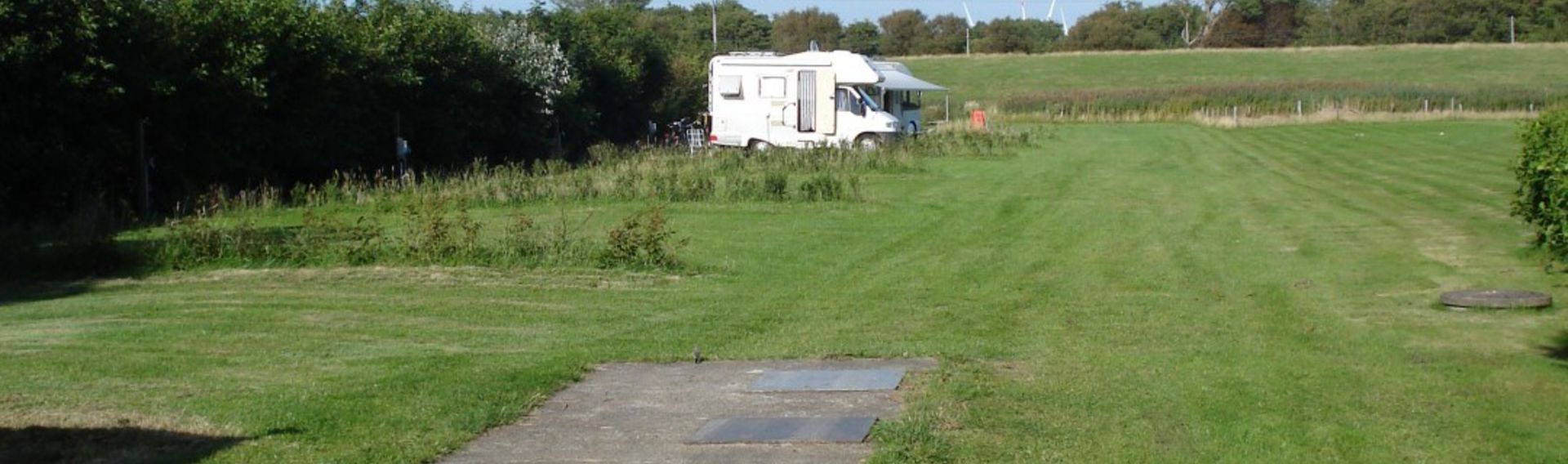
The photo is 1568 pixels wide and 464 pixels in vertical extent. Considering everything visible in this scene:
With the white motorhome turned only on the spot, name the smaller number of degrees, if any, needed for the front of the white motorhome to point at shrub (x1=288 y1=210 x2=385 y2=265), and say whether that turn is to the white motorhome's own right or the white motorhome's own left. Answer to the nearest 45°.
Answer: approximately 90° to the white motorhome's own right

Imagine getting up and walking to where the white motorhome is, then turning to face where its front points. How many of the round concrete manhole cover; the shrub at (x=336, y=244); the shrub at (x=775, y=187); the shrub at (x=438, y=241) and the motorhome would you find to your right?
4

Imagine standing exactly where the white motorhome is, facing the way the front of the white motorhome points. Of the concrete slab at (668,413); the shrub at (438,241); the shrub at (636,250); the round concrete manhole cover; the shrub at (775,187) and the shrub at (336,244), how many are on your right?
6

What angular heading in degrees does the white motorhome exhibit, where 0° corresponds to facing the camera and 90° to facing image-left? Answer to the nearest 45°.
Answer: approximately 270°

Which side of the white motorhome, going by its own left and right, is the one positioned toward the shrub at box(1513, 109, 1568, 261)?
right

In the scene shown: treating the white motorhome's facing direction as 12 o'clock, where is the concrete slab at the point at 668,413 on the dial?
The concrete slab is roughly at 3 o'clock from the white motorhome.

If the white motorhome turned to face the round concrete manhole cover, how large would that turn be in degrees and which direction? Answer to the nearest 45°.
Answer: approximately 90° to its right

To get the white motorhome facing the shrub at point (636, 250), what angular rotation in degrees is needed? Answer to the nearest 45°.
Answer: approximately 90° to its right

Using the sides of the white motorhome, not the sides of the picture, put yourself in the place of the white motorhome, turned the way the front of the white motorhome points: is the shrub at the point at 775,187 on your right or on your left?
on your right

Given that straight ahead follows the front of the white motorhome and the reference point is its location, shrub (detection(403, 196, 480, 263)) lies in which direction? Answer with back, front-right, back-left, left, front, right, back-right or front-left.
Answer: right

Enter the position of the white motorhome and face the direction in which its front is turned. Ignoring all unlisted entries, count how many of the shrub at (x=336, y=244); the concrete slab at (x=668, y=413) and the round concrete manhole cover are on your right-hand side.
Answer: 3
